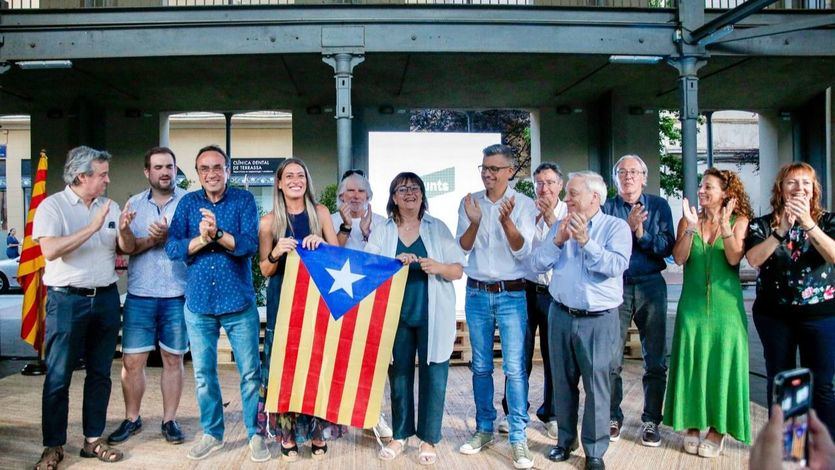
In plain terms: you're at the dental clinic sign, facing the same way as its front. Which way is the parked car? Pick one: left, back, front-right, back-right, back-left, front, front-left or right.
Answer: front-right

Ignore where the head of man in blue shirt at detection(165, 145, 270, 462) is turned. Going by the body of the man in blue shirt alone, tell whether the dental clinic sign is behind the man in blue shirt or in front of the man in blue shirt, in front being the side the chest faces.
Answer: behind

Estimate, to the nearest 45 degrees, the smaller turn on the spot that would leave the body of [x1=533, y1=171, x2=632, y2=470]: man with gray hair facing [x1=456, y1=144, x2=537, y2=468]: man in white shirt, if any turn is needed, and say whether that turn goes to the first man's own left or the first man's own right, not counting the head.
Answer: approximately 90° to the first man's own right

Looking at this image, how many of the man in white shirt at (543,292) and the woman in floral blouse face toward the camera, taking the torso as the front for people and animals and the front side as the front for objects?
2

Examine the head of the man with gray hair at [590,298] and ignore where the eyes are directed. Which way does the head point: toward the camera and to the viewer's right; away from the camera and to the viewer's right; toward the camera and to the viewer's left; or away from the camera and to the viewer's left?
toward the camera and to the viewer's left

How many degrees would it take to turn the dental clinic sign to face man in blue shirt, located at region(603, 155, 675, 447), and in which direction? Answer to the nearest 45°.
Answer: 0° — it already faces them

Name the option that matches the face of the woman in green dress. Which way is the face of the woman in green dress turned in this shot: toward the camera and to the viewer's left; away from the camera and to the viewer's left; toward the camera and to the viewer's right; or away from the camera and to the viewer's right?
toward the camera and to the viewer's left

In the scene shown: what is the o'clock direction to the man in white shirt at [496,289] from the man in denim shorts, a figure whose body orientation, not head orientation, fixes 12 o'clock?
The man in white shirt is roughly at 10 o'clock from the man in denim shorts.

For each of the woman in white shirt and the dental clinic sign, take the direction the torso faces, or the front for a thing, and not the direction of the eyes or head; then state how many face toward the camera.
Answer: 2

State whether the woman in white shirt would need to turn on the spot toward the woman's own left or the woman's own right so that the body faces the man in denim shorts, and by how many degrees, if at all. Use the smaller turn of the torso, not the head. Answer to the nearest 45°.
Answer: approximately 90° to the woman's own right
